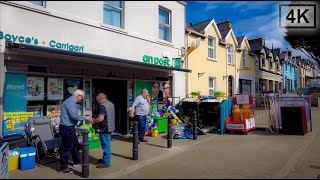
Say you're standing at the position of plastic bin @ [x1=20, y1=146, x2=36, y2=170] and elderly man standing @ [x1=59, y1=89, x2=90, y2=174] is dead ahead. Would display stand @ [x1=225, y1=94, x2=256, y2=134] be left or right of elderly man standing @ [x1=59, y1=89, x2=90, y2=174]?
left

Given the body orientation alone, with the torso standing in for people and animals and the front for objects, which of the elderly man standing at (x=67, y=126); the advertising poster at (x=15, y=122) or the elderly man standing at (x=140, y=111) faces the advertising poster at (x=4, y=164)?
the advertising poster at (x=15, y=122)

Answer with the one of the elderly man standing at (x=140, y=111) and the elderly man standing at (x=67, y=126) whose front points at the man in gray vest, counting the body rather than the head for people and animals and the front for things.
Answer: the elderly man standing at (x=67, y=126)

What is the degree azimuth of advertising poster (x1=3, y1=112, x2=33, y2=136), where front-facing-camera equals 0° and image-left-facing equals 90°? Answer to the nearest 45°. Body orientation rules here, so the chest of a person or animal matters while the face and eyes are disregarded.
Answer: approximately 0°

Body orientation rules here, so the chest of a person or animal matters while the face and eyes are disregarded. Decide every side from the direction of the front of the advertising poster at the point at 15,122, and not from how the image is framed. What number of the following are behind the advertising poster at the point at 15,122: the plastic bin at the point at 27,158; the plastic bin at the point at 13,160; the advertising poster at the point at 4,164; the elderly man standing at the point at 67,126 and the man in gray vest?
0

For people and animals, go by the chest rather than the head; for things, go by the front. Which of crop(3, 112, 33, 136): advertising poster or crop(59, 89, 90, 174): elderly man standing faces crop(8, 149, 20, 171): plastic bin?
the advertising poster

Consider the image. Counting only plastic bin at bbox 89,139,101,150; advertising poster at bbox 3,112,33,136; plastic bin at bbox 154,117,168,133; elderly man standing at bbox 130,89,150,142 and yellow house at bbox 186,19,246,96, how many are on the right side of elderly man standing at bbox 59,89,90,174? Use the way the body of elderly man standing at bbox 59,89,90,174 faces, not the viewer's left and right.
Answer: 0

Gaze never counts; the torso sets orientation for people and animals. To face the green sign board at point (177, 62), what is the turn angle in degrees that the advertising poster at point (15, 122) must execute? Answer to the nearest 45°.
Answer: approximately 135° to its left

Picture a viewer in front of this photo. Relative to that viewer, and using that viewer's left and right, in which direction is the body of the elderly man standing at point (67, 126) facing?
facing to the right of the viewer

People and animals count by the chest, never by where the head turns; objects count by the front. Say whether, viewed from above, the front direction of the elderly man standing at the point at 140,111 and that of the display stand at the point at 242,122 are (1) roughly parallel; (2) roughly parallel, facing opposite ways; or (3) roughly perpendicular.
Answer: roughly perpendicular

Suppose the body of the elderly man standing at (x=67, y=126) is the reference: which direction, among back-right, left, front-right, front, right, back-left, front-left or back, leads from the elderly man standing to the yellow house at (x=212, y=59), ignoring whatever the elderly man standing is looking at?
front-left

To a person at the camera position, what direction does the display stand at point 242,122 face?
facing the viewer

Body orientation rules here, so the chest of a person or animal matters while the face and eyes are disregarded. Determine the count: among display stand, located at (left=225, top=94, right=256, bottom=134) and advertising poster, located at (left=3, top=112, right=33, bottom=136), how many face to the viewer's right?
0
